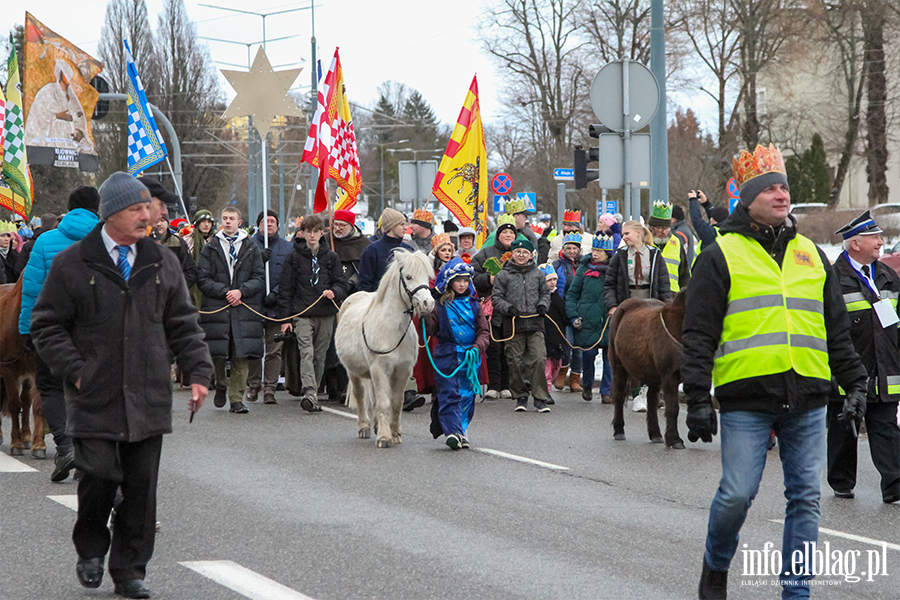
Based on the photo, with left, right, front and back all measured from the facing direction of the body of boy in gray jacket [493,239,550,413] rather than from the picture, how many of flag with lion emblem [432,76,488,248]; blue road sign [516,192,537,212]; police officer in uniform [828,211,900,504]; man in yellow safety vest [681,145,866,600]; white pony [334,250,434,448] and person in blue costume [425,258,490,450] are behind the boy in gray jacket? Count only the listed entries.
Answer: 2

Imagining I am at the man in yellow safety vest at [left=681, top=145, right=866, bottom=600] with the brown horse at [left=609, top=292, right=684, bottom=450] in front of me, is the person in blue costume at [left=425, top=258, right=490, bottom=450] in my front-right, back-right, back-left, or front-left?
front-left

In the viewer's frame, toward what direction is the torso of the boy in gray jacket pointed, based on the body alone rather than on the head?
toward the camera

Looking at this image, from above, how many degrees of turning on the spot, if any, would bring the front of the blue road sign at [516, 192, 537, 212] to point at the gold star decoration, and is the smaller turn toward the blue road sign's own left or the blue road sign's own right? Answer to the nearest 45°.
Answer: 0° — it already faces it

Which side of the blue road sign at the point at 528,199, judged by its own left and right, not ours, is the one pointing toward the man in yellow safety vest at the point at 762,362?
front

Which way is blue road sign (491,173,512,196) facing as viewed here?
toward the camera

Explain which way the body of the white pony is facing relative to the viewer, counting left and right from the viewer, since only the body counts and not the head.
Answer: facing the viewer and to the right of the viewer

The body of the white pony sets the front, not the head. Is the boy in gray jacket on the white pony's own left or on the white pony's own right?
on the white pony's own left

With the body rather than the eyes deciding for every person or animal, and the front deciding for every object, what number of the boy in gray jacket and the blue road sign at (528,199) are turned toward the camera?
2

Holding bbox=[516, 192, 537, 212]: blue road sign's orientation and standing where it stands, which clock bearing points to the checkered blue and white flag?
The checkered blue and white flag is roughly at 1 o'clock from the blue road sign.

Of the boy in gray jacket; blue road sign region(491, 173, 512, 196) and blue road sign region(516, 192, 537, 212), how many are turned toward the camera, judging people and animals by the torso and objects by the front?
3

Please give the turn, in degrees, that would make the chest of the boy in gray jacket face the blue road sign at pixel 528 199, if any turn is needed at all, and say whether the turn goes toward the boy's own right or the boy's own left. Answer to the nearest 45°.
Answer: approximately 180°
